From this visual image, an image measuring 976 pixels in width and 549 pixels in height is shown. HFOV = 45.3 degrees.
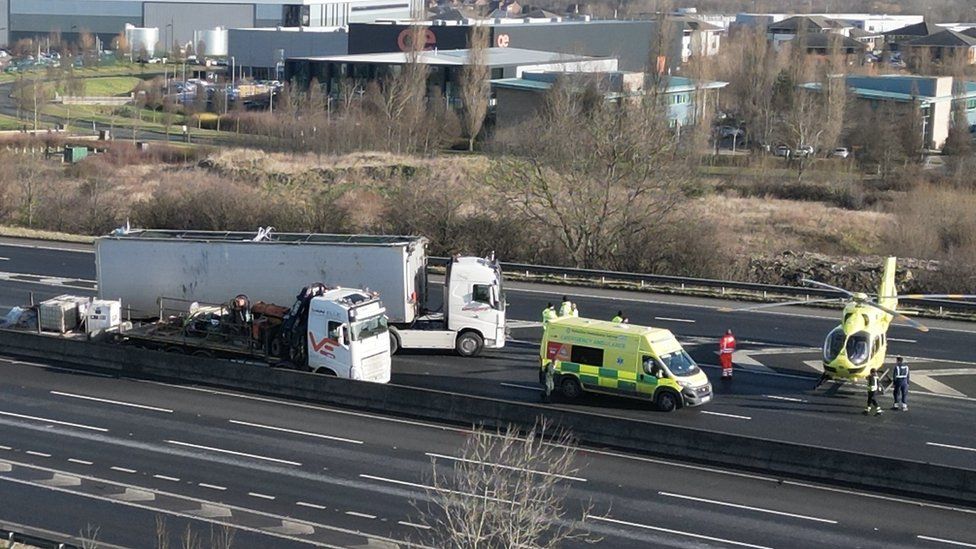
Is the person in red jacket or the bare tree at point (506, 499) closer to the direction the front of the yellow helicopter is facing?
the bare tree

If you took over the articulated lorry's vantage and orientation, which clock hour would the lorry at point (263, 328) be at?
The lorry is roughly at 4 o'clock from the articulated lorry.

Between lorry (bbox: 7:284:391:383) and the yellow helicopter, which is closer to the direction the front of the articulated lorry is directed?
the yellow helicopter

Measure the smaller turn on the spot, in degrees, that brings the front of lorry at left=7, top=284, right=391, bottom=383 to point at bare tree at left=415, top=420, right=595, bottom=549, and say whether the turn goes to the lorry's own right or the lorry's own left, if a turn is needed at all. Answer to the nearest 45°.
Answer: approximately 45° to the lorry's own right

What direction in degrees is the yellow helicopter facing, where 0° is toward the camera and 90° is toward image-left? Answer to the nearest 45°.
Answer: approximately 0°

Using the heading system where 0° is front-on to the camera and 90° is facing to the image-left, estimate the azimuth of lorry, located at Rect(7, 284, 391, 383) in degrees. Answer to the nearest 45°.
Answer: approximately 315°

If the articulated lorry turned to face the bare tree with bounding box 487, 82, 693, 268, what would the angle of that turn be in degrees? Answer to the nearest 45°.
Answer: approximately 45° to its left

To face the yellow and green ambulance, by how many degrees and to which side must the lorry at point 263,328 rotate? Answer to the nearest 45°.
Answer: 0° — it already faces it

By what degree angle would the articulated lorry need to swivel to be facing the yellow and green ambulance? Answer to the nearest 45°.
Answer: approximately 45° to its right

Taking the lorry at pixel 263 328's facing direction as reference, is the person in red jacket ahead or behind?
ahead

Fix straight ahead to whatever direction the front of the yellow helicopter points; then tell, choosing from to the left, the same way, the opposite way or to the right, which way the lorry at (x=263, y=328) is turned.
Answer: to the left

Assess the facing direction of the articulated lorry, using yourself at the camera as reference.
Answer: facing to the right of the viewer

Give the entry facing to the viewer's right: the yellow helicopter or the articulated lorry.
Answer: the articulated lorry

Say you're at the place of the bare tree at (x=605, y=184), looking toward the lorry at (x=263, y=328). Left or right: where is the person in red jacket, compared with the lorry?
left

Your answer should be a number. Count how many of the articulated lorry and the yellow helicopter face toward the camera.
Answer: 1
